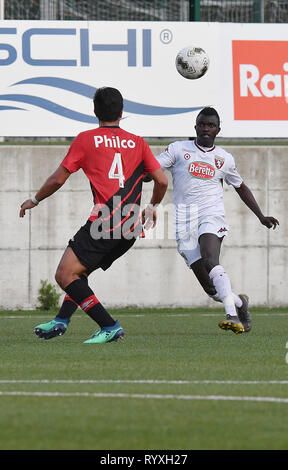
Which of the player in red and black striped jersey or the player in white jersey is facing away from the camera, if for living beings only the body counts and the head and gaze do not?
the player in red and black striped jersey

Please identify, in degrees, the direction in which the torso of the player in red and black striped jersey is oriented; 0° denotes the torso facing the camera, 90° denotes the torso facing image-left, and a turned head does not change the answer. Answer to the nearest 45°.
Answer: approximately 180°

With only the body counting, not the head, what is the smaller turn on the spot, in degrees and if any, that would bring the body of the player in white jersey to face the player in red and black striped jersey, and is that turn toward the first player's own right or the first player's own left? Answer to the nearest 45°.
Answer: approximately 45° to the first player's own right

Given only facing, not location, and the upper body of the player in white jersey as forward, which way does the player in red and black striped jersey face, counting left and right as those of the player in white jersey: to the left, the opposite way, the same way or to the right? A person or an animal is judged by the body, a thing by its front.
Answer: the opposite way

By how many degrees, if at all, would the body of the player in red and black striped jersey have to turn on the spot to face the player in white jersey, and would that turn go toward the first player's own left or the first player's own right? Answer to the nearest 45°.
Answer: approximately 45° to the first player's own right

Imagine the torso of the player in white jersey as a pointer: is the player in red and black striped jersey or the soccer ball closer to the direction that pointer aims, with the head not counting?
the player in red and black striped jersey

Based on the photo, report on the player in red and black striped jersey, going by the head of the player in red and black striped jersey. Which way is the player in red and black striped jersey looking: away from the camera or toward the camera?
away from the camera

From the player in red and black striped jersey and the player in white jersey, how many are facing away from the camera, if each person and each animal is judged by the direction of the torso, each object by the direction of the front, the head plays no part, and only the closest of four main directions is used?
1
